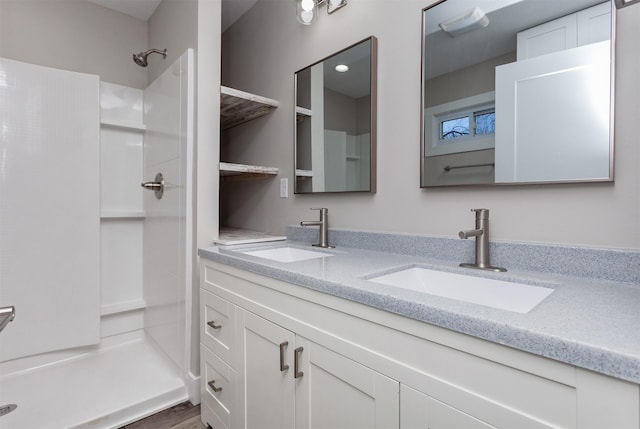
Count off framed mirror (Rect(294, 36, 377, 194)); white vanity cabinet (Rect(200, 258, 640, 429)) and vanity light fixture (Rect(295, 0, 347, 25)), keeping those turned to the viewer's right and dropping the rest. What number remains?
0

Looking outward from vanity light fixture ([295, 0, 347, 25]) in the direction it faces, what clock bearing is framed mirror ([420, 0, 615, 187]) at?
The framed mirror is roughly at 9 o'clock from the vanity light fixture.

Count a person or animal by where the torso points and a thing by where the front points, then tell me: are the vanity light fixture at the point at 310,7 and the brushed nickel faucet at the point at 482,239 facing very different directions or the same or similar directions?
same or similar directions

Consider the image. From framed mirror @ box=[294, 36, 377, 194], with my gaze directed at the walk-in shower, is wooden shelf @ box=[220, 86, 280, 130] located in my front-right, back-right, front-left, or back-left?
front-right

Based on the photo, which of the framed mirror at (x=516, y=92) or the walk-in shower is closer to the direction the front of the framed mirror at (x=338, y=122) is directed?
the walk-in shower

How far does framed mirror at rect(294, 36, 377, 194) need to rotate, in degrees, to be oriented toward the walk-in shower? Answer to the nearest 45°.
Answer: approximately 45° to its right

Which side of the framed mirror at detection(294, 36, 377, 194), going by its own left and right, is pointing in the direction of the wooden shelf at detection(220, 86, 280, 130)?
right

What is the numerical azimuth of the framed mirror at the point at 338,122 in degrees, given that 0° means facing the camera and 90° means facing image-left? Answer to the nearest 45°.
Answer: approximately 45°

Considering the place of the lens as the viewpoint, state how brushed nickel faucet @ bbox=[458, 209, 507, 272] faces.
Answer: facing the viewer and to the left of the viewer

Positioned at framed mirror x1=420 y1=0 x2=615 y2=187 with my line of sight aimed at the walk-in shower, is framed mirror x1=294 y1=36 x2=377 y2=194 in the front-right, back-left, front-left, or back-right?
front-right

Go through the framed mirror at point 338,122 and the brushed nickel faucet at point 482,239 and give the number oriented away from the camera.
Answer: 0
